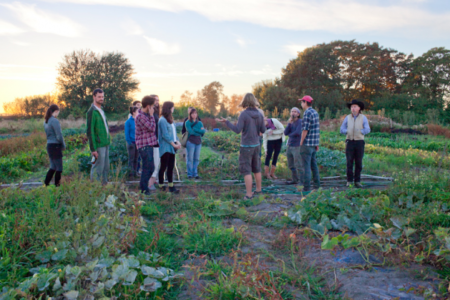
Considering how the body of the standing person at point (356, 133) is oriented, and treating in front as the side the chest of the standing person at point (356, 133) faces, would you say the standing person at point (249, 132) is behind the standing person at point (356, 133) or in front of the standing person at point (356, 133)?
in front

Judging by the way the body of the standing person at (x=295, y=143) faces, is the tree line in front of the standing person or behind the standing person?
behind

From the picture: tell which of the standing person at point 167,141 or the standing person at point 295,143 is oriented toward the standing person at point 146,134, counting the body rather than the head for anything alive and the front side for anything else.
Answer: the standing person at point 295,143

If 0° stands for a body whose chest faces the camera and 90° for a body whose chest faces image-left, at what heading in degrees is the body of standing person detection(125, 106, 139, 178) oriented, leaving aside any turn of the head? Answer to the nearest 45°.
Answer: approximately 315°

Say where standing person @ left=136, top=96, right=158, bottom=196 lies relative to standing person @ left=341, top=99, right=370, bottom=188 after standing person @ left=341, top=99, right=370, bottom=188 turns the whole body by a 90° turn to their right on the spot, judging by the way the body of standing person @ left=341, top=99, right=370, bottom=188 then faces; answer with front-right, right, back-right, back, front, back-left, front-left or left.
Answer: front-left

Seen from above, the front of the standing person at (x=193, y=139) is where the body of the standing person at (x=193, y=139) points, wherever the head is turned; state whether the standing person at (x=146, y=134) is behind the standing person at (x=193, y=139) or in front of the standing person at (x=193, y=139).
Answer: in front

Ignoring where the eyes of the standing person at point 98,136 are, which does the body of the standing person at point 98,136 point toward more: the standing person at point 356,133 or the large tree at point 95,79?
the standing person

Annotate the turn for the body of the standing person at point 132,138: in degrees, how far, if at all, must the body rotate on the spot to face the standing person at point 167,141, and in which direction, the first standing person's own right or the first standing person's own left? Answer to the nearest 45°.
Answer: approximately 45° to the first standing person's own right

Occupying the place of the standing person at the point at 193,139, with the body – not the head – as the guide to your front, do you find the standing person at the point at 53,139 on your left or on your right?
on your right

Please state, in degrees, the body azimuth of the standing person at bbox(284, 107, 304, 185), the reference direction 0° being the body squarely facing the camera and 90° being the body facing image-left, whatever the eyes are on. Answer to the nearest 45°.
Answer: approximately 45°
